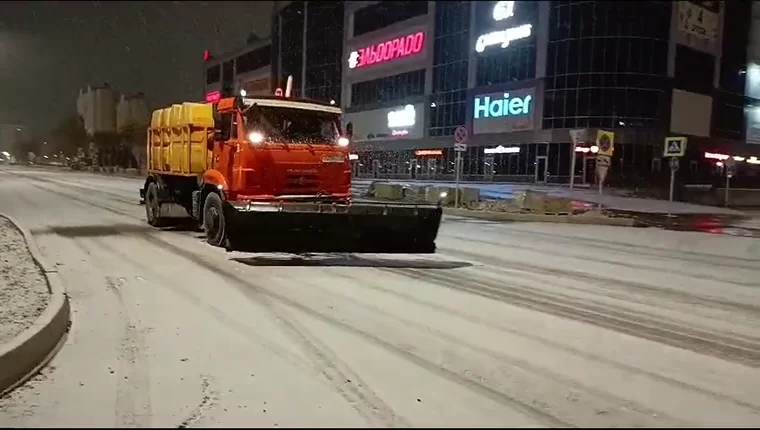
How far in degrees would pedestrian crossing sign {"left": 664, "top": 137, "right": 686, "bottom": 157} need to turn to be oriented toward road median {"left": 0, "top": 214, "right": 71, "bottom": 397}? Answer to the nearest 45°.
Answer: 0° — it already faces it

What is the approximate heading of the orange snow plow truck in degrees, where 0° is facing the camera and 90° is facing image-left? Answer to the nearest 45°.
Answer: approximately 315°

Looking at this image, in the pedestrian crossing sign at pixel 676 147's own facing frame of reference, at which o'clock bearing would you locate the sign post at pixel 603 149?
The sign post is roughly at 2 o'clock from the pedestrian crossing sign.

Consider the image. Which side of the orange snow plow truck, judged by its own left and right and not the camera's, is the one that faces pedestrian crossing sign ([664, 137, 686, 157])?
left

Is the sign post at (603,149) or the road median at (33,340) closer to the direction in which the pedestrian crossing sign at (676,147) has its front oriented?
the road median

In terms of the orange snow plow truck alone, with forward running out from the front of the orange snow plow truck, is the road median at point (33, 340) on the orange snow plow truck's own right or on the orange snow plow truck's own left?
on the orange snow plow truck's own right
